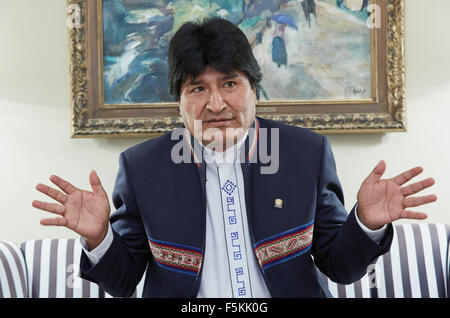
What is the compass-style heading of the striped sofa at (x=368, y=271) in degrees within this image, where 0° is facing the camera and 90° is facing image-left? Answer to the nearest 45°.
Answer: approximately 0°

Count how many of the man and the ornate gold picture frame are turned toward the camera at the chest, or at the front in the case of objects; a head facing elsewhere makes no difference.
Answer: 2

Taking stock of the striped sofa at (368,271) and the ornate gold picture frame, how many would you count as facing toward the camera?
2
